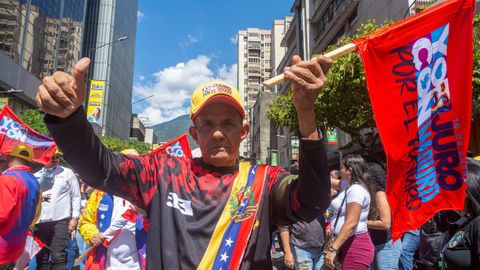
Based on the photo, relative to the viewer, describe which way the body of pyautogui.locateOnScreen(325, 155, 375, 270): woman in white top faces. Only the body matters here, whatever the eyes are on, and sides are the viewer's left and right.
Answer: facing to the left of the viewer

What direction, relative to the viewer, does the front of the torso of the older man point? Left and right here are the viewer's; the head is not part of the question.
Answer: facing the viewer

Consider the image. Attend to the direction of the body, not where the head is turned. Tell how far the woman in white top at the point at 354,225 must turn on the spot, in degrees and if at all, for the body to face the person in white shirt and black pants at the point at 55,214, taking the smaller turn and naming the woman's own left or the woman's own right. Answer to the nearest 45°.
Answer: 0° — they already face them

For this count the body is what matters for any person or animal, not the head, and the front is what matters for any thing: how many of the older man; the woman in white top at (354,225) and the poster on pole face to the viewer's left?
1

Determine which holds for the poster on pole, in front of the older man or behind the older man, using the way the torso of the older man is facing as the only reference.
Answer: behind

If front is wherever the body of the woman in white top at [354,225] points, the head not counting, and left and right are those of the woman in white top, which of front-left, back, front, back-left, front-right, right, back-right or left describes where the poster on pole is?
front-right

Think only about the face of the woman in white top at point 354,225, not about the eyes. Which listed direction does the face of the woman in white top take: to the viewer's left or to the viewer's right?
to the viewer's left

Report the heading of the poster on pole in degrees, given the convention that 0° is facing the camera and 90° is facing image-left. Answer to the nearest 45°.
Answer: approximately 0°

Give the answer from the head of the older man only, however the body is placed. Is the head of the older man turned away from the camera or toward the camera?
toward the camera

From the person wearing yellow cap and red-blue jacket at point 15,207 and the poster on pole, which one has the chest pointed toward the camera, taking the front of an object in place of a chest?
the poster on pole
